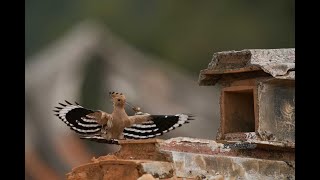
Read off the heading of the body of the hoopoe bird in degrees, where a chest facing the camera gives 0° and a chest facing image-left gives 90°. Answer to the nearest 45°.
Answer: approximately 315°
